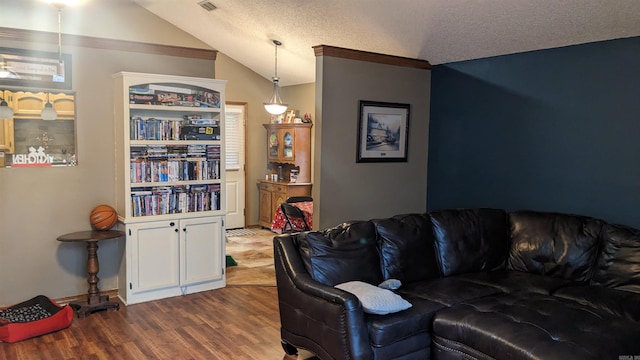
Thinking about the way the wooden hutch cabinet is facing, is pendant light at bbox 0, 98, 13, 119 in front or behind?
in front

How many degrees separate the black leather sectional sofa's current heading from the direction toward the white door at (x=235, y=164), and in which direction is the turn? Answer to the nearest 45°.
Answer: approximately 135° to its right

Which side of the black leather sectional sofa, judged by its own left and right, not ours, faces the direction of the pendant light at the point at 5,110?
right

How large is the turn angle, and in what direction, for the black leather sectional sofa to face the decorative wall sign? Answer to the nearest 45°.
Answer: approximately 90° to its right

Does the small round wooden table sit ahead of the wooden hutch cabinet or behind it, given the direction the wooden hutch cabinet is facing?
ahead

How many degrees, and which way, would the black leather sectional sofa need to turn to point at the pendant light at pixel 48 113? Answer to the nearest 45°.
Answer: approximately 90° to its right

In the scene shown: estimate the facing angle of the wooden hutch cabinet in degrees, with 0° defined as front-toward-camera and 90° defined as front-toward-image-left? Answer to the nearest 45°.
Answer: approximately 45°

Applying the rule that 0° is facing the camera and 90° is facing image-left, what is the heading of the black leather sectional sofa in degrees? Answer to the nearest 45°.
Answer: approximately 0°
